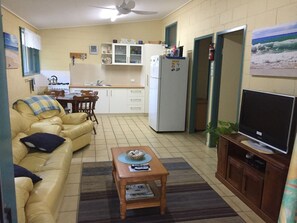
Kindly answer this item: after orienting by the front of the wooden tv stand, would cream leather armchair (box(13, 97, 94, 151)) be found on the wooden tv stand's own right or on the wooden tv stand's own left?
on the wooden tv stand's own right

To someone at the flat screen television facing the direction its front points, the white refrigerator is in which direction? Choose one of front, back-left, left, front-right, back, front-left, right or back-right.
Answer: right

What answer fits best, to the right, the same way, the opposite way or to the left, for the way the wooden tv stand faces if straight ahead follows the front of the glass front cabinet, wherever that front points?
to the right

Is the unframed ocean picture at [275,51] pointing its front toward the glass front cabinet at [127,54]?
no

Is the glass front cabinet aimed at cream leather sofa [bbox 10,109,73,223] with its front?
yes

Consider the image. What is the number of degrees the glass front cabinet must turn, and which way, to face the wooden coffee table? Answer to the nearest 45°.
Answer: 0° — it already faces it

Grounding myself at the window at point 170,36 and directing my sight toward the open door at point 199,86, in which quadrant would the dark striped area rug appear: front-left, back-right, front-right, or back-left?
front-right

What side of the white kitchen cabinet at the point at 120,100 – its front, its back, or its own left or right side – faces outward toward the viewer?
front

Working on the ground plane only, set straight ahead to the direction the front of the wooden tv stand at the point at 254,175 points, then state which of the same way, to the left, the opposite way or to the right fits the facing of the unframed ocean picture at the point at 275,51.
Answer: the same way

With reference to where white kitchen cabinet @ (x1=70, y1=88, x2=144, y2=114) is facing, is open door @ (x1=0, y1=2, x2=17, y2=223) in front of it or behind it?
in front

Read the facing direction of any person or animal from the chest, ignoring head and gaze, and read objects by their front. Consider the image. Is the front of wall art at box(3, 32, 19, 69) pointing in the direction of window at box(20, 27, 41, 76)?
no

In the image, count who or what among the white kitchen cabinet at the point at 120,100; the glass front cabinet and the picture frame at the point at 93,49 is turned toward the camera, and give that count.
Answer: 3

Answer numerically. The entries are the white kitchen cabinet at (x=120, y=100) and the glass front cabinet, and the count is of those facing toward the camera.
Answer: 2

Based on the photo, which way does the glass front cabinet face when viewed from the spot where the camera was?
facing the viewer

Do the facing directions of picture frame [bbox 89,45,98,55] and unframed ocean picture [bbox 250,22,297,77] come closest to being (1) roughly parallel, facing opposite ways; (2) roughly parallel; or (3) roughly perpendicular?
roughly perpendicular

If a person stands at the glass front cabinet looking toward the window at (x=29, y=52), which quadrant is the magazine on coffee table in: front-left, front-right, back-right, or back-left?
front-left

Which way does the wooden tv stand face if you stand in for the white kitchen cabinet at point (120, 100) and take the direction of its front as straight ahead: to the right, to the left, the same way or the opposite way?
to the right

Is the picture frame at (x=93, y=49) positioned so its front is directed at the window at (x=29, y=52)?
no

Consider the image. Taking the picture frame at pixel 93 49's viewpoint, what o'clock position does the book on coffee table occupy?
The book on coffee table is roughly at 12 o'clock from the picture frame.
